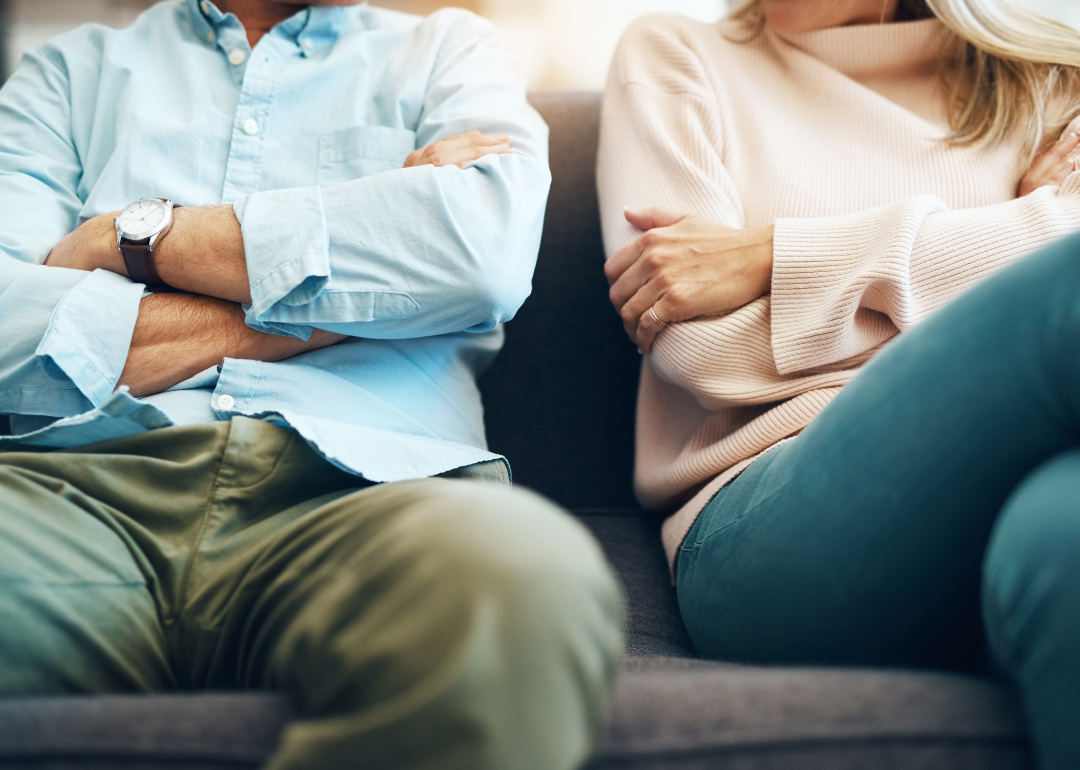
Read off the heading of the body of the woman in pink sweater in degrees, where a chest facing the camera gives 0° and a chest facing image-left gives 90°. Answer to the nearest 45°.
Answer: approximately 315°

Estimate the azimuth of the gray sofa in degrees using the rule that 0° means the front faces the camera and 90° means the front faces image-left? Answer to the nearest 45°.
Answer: approximately 0°
